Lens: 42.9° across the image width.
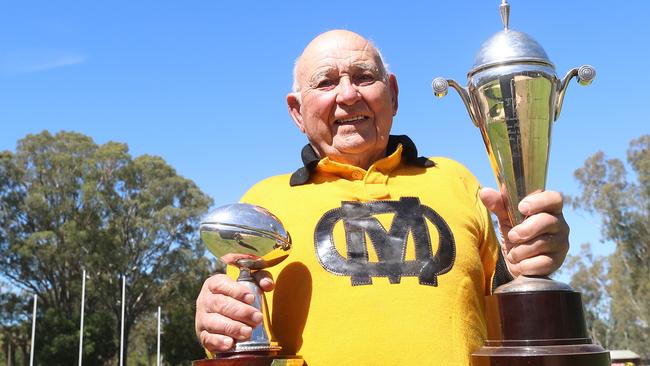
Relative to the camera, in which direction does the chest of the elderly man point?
toward the camera
